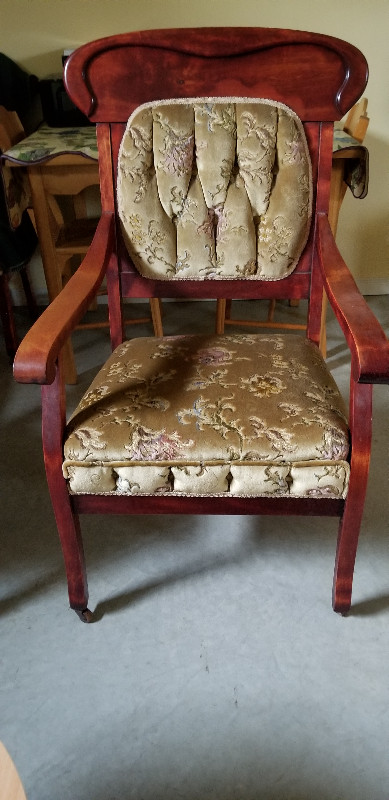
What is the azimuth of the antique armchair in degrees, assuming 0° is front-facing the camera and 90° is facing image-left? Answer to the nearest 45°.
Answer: approximately 0°

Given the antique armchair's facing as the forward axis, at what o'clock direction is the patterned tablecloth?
The patterned tablecloth is roughly at 5 o'clock from the antique armchair.

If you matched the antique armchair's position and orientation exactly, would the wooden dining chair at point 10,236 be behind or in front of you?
behind
